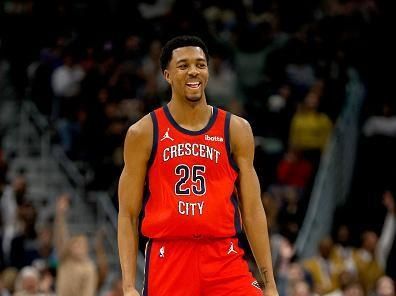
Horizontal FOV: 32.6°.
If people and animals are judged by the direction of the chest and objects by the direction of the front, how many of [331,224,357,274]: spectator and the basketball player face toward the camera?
2

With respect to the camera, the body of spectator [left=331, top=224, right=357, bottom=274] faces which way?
toward the camera

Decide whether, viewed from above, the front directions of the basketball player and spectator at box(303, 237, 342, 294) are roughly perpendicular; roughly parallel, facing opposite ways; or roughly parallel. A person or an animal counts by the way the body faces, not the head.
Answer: roughly parallel

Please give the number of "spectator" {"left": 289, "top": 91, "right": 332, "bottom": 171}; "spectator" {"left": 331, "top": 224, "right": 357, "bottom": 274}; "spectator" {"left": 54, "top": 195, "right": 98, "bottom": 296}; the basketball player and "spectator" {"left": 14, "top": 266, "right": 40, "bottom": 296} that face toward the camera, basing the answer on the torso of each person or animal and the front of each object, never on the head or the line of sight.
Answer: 5

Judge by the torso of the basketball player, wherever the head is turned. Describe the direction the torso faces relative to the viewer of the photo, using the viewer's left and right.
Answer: facing the viewer

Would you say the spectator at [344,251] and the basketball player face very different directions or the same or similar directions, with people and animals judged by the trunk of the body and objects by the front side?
same or similar directions

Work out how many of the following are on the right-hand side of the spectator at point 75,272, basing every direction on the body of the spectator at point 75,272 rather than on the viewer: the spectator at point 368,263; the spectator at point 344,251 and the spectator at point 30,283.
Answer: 1

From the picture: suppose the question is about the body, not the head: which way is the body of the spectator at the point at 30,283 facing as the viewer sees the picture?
toward the camera

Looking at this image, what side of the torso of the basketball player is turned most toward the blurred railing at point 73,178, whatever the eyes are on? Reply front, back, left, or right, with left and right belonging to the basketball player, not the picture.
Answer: back

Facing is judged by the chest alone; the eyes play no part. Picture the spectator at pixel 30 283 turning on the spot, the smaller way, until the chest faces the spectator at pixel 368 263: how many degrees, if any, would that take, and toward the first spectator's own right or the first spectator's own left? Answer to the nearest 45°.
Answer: approximately 90° to the first spectator's own left

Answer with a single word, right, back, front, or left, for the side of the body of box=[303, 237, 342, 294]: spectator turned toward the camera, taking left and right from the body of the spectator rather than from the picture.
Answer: front
